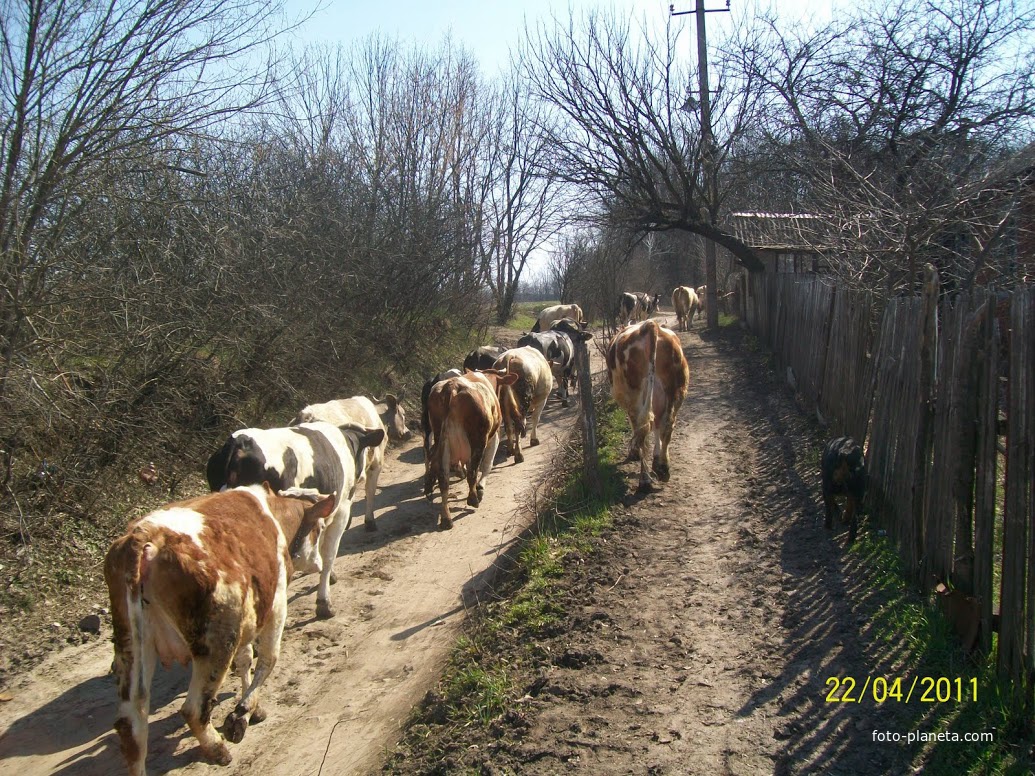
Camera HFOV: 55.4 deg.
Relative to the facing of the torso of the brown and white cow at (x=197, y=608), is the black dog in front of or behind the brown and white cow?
in front

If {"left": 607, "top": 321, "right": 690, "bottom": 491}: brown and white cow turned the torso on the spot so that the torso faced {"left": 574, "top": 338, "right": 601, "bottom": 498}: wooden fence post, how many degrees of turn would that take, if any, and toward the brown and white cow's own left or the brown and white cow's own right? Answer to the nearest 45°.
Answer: approximately 135° to the brown and white cow's own left

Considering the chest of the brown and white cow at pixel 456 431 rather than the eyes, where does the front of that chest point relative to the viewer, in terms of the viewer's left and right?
facing away from the viewer and to the right of the viewer

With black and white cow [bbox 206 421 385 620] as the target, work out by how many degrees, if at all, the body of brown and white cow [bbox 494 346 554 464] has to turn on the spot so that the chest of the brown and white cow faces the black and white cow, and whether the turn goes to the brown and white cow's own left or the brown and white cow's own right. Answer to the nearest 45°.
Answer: approximately 180°

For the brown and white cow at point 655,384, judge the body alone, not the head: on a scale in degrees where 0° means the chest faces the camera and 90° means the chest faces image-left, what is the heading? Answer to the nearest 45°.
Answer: approximately 180°

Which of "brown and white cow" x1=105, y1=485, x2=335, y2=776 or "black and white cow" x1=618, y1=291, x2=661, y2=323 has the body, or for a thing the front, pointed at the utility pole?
"brown and white cow" x1=105, y1=485, x2=335, y2=776

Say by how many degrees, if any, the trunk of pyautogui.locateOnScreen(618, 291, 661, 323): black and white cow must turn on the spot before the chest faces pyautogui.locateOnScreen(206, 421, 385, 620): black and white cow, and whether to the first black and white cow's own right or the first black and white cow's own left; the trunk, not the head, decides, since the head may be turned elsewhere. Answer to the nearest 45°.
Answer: approximately 135° to the first black and white cow's own right

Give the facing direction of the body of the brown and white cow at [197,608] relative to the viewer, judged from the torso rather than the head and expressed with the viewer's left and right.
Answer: facing away from the viewer and to the right of the viewer

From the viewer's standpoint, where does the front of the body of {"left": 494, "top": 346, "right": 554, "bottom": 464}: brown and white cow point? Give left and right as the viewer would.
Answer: facing away from the viewer

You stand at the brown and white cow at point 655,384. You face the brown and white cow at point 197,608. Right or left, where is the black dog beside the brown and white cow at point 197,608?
left

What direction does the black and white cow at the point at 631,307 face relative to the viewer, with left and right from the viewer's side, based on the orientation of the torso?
facing away from the viewer and to the right of the viewer

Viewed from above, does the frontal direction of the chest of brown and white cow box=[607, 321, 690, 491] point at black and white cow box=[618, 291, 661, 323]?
yes
